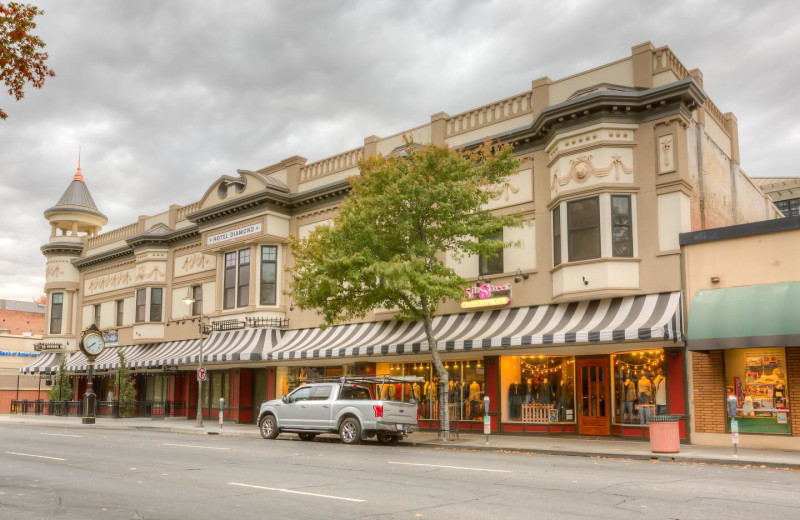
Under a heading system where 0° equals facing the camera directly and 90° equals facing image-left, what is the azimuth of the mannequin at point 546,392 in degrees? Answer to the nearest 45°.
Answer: approximately 0°

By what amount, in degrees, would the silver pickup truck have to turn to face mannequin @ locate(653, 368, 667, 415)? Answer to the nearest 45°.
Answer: approximately 135° to its right

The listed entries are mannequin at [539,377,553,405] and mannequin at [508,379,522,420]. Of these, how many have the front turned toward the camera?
2

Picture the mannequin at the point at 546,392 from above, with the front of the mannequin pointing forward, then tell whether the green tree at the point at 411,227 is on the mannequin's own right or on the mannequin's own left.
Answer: on the mannequin's own right

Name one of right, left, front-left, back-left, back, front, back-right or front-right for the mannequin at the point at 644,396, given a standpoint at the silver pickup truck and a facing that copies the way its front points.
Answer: back-right

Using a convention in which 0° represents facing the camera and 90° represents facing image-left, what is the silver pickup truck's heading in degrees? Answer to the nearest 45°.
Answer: approximately 135°

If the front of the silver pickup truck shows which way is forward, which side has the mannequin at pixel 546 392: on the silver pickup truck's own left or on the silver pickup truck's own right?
on the silver pickup truck's own right

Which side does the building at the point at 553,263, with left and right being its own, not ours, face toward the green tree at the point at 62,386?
right
